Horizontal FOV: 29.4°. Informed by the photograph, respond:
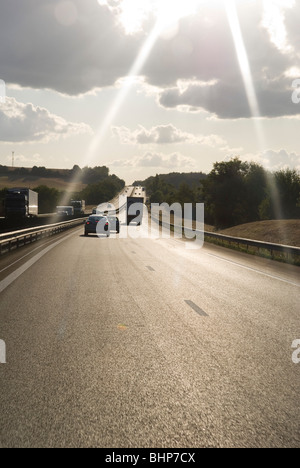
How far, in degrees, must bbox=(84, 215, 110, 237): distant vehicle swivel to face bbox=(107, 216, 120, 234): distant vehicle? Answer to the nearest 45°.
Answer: approximately 45° to its right

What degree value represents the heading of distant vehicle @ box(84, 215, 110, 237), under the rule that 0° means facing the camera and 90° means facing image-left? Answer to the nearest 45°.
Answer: approximately 180°
